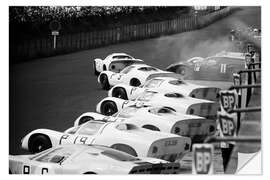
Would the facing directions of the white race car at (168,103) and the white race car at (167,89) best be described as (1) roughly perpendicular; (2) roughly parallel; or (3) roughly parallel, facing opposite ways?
roughly parallel

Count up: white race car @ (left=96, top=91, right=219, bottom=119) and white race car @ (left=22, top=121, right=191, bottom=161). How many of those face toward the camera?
0

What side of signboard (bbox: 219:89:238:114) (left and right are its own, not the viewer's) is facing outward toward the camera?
front

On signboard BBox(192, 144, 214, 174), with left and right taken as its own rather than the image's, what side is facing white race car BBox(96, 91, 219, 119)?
back

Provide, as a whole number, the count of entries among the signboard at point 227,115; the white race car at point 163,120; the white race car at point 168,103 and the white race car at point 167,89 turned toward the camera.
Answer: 1

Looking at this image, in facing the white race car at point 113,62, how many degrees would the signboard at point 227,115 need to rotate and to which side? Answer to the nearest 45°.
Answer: approximately 135° to its right

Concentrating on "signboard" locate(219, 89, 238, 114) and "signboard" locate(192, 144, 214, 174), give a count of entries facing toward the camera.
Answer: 2

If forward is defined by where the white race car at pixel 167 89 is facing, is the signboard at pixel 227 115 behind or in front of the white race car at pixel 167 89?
behind

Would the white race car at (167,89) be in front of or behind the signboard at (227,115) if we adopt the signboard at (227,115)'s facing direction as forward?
behind

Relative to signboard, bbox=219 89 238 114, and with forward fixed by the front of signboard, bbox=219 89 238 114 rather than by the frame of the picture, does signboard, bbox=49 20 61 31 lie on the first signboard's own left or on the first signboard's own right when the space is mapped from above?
on the first signboard's own right

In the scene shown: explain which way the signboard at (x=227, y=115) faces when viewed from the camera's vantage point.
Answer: facing the viewer
